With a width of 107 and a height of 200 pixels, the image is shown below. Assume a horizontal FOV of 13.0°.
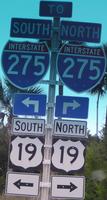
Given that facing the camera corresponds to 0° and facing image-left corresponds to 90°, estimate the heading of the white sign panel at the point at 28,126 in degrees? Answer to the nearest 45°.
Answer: approximately 0°

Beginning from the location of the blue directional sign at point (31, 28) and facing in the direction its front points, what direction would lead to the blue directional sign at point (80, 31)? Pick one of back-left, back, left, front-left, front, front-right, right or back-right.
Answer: left

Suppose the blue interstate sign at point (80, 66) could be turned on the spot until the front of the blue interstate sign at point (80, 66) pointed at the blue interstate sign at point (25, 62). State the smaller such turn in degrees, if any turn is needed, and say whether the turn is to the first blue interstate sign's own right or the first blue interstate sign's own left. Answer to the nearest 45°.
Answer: approximately 90° to the first blue interstate sign's own right

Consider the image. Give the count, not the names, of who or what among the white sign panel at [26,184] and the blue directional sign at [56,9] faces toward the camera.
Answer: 2
